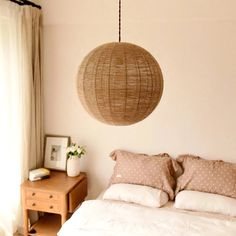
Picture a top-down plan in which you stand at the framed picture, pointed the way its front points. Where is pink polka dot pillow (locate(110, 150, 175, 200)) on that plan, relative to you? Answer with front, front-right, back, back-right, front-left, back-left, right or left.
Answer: front-left

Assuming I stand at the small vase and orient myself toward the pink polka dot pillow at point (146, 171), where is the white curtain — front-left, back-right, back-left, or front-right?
back-right

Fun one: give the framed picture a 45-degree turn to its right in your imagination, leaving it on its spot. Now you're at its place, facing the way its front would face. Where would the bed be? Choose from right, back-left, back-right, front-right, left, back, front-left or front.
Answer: left

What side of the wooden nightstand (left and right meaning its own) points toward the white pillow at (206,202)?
left

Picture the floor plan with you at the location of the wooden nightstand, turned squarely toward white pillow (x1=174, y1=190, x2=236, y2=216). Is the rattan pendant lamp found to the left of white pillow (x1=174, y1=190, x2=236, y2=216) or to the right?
right

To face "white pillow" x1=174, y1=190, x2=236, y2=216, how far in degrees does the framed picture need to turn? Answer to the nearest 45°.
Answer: approximately 45° to its left

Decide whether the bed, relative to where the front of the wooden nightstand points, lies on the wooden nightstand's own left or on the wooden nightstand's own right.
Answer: on the wooden nightstand's own left

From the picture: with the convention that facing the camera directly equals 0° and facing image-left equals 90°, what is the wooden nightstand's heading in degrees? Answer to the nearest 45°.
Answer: approximately 45°

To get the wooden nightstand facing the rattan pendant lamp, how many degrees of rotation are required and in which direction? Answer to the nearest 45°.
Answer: approximately 45° to its left

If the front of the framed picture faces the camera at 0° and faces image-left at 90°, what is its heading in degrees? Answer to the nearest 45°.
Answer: approximately 0°

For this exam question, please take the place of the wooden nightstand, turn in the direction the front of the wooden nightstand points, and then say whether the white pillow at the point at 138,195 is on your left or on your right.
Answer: on your left

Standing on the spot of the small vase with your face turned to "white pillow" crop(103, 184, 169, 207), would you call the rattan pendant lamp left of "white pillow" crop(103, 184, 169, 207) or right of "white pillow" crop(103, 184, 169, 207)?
right
